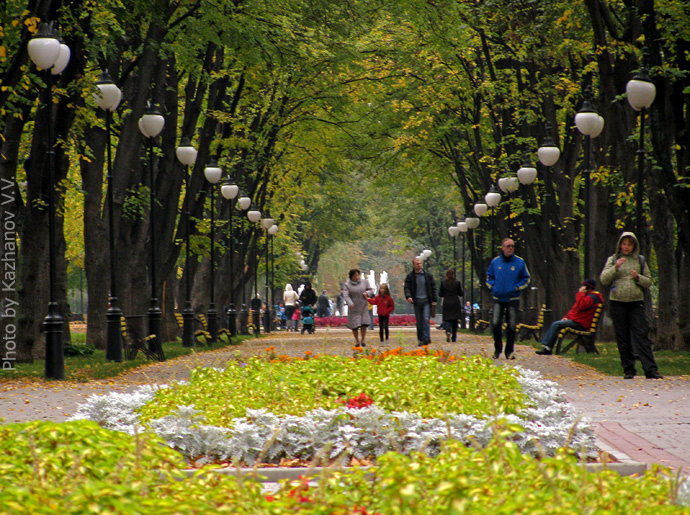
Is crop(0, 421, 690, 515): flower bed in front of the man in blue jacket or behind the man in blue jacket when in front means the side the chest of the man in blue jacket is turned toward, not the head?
in front

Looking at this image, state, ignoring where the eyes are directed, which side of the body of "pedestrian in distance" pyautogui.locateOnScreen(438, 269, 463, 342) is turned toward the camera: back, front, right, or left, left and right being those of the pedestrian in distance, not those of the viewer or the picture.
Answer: back

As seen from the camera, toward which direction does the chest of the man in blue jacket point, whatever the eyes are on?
toward the camera

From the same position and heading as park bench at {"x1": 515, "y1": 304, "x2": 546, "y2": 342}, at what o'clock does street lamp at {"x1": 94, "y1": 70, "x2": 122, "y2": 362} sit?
The street lamp is roughly at 10 o'clock from the park bench.

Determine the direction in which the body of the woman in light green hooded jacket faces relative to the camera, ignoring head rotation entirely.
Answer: toward the camera

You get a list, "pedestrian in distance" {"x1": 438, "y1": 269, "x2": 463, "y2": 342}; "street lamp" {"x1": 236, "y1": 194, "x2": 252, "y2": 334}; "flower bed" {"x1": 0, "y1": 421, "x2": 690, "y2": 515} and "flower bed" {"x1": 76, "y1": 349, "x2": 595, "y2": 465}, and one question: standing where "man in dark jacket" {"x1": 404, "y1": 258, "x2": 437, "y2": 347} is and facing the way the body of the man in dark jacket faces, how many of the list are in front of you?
2

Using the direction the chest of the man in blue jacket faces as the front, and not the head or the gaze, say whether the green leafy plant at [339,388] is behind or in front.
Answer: in front

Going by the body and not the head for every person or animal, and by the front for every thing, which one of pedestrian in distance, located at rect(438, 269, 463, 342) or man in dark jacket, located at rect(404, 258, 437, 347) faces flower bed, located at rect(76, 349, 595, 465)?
the man in dark jacket

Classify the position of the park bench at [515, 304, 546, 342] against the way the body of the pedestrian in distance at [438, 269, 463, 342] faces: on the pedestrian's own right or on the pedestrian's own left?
on the pedestrian's own right

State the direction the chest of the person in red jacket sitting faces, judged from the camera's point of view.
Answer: to the viewer's left

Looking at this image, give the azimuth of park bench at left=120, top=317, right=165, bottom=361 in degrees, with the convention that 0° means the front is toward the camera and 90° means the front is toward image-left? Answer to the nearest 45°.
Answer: approximately 270°

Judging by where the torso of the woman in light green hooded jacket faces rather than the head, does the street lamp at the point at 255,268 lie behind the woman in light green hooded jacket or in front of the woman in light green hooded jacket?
behind

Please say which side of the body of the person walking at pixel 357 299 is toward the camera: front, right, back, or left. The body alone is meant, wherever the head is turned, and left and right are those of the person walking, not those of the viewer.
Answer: front

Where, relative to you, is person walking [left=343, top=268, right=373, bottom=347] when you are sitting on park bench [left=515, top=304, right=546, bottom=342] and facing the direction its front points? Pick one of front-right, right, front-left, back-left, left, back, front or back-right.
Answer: front-left

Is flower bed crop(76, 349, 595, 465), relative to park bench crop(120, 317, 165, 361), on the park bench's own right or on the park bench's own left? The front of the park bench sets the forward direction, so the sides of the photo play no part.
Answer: on the park bench's own right

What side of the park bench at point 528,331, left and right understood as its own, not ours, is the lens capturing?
left

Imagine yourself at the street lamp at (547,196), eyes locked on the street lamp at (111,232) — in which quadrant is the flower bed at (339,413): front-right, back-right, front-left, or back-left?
front-left
